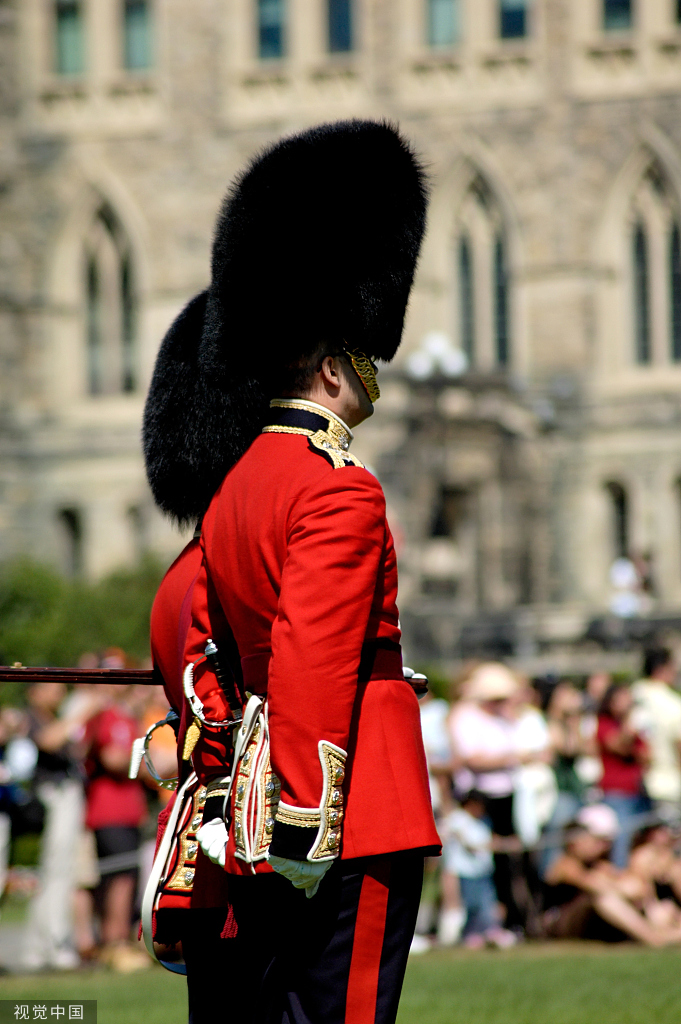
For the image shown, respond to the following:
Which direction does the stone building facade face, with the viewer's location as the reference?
facing the viewer

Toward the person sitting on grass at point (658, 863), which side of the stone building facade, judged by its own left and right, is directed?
front

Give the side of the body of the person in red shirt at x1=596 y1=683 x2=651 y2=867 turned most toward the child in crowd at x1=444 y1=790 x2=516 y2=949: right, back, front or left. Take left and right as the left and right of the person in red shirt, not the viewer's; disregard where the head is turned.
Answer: right

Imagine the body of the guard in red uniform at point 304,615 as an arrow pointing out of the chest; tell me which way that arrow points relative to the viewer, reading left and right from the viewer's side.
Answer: facing away from the viewer and to the right of the viewer

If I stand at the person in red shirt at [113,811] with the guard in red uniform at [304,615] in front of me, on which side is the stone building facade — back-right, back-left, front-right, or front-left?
back-left

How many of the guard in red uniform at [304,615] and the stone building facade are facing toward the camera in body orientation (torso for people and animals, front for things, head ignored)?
1

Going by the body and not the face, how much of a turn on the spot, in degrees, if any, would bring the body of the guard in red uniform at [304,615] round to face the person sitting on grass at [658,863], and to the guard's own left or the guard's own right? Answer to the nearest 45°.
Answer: approximately 45° to the guard's own left

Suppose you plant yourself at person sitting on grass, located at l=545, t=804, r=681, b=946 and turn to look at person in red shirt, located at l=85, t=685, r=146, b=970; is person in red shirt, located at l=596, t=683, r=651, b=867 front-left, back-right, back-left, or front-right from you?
back-right

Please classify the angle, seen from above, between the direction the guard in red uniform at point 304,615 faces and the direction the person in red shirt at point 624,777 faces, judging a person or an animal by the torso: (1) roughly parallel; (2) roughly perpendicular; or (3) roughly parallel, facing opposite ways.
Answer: roughly perpendicular

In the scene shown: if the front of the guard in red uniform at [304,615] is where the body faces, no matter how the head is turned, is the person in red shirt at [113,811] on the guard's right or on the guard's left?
on the guard's left

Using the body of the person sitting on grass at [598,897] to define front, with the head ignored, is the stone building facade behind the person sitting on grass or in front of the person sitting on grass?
behind

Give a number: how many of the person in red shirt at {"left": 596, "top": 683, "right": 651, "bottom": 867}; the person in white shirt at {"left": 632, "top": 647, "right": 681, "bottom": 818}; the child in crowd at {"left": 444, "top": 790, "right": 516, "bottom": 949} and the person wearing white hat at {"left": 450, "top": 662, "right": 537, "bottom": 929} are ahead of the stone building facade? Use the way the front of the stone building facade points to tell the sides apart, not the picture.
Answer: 4
